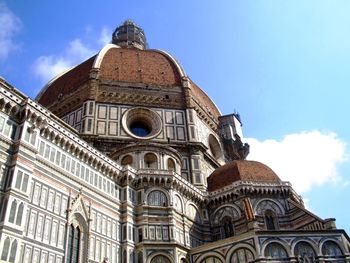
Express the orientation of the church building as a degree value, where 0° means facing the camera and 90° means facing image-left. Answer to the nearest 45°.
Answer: approximately 45°
